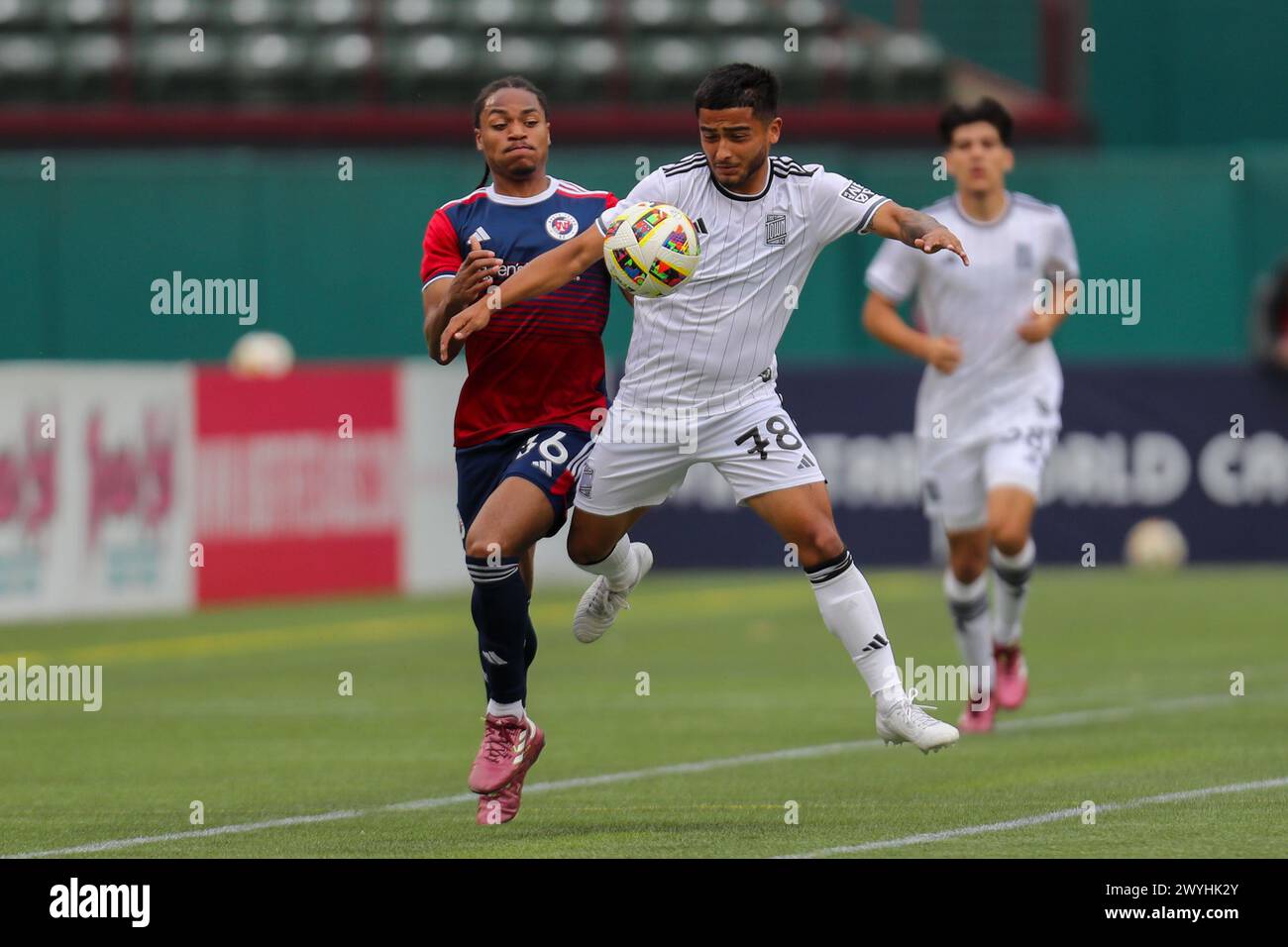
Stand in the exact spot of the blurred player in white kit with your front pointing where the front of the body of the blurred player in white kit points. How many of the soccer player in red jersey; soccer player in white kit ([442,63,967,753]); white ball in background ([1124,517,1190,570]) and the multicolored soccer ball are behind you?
1

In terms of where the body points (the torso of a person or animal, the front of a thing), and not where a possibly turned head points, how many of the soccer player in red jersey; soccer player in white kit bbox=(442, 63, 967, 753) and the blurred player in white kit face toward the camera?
3

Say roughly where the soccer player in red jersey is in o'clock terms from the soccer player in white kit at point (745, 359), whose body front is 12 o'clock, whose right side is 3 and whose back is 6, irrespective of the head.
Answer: The soccer player in red jersey is roughly at 3 o'clock from the soccer player in white kit.

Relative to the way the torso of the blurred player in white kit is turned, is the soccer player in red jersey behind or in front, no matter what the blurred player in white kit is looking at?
in front

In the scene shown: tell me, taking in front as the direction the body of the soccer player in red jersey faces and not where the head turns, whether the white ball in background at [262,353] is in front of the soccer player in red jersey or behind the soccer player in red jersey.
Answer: behind

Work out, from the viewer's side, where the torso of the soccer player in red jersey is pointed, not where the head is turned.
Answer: toward the camera

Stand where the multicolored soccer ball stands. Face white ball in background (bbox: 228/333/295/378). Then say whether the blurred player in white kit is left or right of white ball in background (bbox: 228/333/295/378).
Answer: right

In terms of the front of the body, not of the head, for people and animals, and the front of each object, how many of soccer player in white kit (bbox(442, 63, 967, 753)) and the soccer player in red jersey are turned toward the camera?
2

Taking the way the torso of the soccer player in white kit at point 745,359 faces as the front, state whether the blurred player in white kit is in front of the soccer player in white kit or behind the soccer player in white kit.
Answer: behind

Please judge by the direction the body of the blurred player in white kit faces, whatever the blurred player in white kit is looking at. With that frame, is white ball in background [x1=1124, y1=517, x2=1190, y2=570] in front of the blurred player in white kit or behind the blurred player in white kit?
behind

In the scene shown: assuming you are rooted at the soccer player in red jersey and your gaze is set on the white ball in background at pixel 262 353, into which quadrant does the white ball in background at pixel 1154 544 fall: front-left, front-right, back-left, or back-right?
front-right
